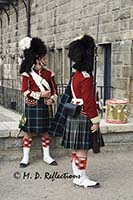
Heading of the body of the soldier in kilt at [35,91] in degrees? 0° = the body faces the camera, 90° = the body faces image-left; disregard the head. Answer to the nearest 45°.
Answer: approximately 315°

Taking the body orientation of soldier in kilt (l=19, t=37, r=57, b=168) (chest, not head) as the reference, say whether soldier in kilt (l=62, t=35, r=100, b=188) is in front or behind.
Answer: in front
